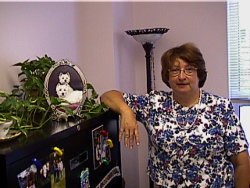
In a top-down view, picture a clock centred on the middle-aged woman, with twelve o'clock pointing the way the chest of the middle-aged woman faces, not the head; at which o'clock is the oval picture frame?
The oval picture frame is roughly at 2 o'clock from the middle-aged woman.

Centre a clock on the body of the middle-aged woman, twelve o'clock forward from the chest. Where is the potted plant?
The potted plant is roughly at 2 o'clock from the middle-aged woman.

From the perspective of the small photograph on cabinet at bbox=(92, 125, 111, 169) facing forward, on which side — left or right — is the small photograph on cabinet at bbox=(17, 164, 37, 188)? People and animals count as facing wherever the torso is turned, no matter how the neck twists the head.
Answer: on its right

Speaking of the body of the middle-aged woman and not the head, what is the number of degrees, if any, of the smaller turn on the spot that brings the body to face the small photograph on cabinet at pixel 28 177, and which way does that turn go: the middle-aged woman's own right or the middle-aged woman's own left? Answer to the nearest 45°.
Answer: approximately 45° to the middle-aged woman's own right

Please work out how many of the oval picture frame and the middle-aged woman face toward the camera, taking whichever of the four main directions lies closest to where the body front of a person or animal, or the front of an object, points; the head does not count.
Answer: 2

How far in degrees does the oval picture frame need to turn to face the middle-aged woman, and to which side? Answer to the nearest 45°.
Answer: approximately 90° to its left

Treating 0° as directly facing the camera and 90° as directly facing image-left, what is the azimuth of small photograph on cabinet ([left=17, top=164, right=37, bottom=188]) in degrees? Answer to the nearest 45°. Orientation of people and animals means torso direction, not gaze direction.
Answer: approximately 315°
